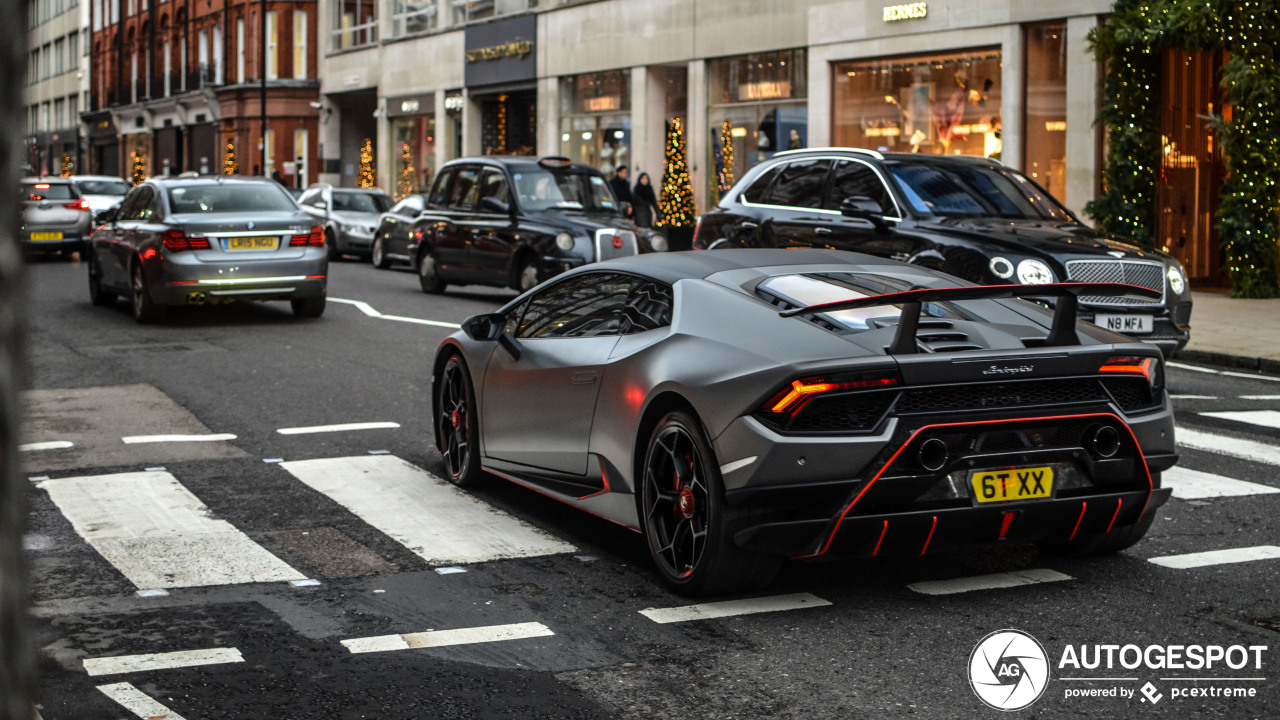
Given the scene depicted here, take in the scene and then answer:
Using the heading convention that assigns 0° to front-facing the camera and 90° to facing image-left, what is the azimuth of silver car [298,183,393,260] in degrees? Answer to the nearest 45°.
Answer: approximately 315°

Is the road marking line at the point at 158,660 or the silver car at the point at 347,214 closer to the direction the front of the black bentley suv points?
the road marking line

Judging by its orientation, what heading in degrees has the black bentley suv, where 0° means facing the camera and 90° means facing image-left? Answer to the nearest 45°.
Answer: approximately 315°

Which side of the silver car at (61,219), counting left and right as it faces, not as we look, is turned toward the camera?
back

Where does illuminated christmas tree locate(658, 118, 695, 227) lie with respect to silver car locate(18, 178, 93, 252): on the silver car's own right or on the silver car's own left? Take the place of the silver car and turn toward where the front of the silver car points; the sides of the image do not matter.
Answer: on the silver car's own right

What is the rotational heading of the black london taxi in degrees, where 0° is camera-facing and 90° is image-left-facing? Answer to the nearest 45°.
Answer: approximately 315°

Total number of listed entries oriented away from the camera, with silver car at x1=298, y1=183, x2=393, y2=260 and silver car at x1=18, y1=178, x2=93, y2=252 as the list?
1

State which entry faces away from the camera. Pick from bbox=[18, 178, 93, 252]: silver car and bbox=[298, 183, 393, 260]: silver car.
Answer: bbox=[18, 178, 93, 252]: silver car

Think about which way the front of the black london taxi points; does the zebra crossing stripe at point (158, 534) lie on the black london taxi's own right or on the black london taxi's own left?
on the black london taxi's own right
